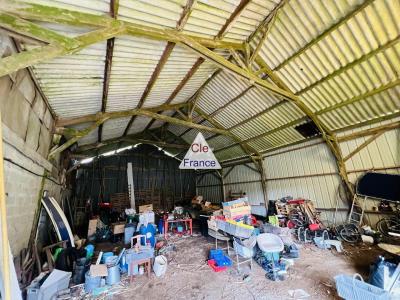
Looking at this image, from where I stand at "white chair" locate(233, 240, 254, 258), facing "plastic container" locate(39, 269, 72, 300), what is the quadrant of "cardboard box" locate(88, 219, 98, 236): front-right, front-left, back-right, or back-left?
front-right

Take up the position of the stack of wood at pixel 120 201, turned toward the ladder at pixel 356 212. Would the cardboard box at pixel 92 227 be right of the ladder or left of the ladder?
right

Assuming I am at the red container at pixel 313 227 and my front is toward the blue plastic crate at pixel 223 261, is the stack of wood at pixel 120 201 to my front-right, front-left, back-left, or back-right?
front-right
